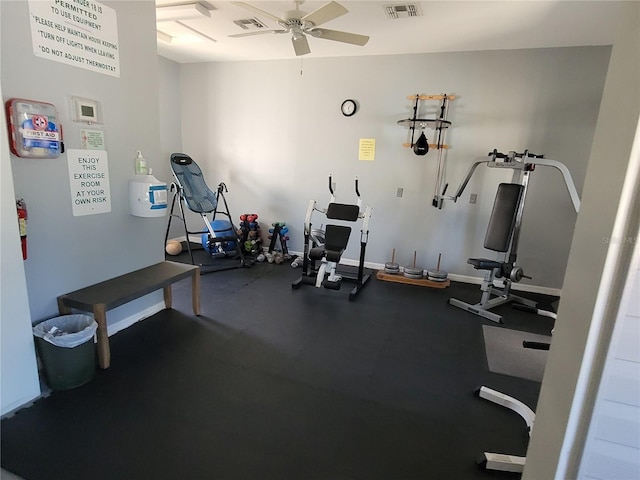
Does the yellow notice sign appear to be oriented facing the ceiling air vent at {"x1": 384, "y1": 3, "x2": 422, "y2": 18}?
yes

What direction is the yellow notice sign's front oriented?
toward the camera

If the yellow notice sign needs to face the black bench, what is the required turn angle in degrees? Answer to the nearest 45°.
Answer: approximately 45° to its right

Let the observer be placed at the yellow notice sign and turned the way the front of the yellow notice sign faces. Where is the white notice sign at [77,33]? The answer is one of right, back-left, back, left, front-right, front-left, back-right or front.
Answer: front-right

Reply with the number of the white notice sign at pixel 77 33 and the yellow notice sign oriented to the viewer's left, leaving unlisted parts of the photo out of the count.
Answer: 0

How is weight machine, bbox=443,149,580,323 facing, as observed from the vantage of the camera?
facing the viewer and to the left of the viewer

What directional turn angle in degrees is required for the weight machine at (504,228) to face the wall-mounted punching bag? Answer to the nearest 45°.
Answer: approximately 90° to its right

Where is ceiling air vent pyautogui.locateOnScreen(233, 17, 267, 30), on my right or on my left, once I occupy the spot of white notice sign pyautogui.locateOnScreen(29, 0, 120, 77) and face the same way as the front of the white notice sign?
on my left

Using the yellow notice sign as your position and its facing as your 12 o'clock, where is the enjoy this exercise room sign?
The enjoy this exercise room sign is roughly at 1 o'clock from the yellow notice sign.

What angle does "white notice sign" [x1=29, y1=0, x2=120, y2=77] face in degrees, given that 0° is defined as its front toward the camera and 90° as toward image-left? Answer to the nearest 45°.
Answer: approximately 315°

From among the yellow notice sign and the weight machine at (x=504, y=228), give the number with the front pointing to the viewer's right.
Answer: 0
